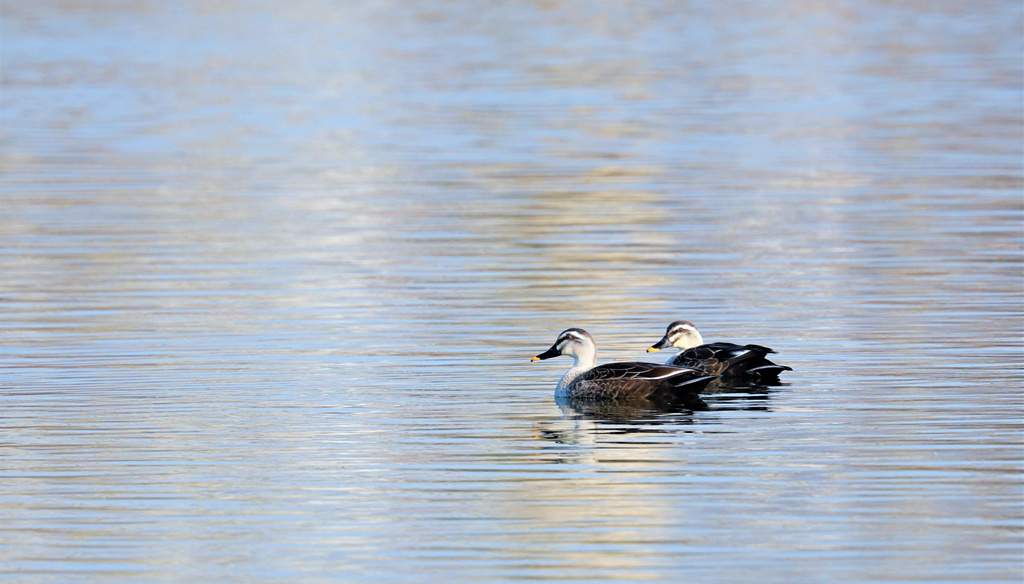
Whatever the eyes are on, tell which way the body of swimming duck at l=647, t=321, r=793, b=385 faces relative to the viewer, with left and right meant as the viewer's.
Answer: facing to the left of the viewer

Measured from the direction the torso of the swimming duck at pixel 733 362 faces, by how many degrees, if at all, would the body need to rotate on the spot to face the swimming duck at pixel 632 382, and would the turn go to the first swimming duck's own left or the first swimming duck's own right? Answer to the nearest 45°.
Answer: approximately 45° to the first swimming duck's own left

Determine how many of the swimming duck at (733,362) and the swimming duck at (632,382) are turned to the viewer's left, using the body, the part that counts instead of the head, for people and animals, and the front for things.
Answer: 2

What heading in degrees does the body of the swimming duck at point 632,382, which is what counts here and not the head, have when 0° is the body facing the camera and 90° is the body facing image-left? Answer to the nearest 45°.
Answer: approximately 90°
